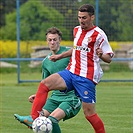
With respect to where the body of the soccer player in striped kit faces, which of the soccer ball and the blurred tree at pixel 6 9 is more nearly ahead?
the soccer ball

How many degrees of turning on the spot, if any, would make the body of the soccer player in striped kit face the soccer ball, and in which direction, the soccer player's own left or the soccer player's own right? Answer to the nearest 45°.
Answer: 0° — they already face it

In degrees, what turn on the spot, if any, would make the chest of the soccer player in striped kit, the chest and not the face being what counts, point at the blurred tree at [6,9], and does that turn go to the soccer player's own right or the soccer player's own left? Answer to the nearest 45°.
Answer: approximately 135° to the soccer player's own right

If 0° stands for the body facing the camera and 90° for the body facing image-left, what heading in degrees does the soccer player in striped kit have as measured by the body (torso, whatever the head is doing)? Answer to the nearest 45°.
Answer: approximately 45°
